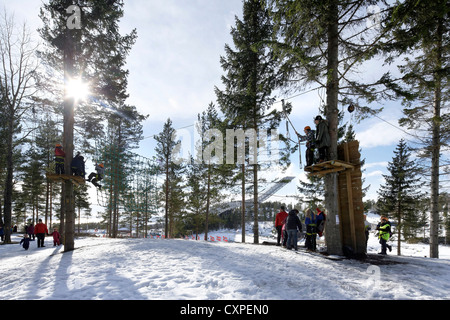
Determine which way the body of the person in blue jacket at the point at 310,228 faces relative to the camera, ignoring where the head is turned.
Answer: away from the camera

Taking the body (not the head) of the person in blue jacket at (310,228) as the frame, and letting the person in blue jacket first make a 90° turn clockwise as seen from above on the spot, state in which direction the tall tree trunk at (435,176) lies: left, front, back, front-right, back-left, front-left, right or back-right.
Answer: front-left

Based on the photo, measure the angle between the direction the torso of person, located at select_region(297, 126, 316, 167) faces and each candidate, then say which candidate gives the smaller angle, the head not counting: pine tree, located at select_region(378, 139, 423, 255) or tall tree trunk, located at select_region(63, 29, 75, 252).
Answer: the tall tree trunk

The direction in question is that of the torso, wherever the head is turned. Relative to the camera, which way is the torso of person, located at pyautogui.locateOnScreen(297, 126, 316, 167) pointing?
to the viewer's left

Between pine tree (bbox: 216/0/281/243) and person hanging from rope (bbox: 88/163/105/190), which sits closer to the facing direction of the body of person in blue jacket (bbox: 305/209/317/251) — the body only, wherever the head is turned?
the pine tree
